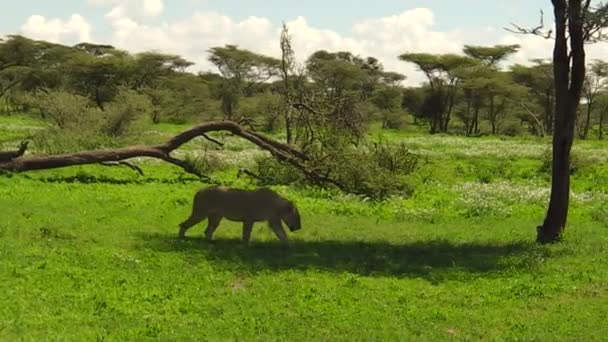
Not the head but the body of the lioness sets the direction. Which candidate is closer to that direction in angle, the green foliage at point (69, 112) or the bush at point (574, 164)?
the bush

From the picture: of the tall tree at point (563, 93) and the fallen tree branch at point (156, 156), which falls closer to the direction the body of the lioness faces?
the tall tree

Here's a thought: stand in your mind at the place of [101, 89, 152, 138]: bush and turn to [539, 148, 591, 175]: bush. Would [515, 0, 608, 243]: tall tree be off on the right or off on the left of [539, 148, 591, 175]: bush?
right

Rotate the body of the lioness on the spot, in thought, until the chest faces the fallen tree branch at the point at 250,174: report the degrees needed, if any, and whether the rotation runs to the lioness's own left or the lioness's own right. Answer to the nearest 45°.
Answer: approximately 90° to the lioness's own left

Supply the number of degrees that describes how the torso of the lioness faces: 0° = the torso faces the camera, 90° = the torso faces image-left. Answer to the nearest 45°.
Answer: approximately 270°

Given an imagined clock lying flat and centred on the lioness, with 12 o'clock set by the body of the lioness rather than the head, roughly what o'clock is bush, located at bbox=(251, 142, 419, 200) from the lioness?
The bush is roughly at 10 o'clock from the lioness.

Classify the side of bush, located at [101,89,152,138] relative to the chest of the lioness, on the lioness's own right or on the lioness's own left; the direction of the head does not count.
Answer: on the lioness's own left

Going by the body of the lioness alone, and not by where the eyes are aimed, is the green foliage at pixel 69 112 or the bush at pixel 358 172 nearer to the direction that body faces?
the bush

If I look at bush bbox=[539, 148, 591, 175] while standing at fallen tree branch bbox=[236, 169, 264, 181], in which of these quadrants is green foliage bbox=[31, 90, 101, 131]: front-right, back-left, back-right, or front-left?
back-left

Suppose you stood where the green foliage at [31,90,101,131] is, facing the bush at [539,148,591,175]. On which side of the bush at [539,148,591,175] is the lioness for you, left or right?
right

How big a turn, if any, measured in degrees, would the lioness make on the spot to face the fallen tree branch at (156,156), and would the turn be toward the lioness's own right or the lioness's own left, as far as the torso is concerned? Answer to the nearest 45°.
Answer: approximately 90° to the lioness's own left

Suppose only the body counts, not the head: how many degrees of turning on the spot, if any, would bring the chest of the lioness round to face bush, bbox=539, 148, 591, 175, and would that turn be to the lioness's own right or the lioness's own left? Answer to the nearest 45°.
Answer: approximately 45° to the lioness's own left
